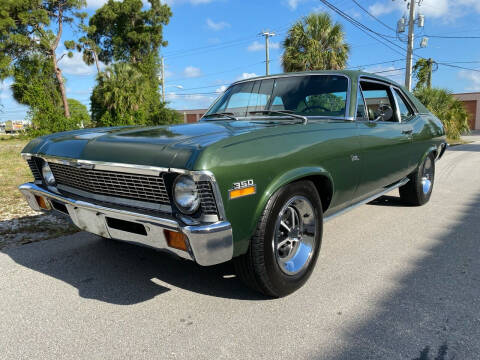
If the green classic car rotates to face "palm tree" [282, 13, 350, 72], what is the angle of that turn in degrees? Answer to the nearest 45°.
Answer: approximately 135° to its right

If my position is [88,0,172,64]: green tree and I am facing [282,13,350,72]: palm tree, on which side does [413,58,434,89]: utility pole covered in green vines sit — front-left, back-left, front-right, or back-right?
front-left

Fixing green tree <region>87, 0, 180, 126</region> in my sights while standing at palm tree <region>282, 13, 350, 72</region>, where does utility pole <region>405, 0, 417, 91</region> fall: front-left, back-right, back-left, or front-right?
back-right

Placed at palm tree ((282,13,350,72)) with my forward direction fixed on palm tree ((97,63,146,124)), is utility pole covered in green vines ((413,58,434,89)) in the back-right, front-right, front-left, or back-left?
back-right

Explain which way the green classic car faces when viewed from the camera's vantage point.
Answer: facing the viewer and to the left of the viewer

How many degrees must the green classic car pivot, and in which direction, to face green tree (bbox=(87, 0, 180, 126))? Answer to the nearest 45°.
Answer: approximately 135° to its right

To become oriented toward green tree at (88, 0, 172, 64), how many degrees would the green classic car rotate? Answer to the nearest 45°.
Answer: approximately 135° to its right

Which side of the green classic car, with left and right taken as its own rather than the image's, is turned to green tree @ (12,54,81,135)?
right

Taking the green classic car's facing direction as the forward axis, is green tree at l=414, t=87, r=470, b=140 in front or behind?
behind

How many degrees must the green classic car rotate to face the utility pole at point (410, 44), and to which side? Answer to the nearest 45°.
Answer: approximately 180°

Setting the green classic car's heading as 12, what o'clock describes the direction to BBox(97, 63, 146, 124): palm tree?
The palm tree is roughly at 4 o'clock from the green classic car.
